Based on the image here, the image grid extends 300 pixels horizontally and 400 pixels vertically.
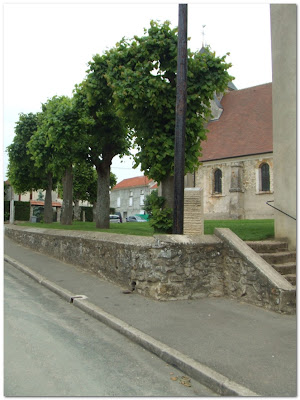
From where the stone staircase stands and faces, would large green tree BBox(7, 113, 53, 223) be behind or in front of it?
behind

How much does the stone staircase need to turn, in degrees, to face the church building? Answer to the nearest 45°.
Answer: approximately 135° to its left

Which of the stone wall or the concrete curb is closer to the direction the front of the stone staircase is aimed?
the concrete curb

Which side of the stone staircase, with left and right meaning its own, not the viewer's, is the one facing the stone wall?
right

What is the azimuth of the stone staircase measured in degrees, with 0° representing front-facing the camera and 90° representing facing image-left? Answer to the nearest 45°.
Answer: approximately 315°

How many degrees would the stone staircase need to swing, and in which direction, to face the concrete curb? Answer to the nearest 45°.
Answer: approximately 45° to its right
